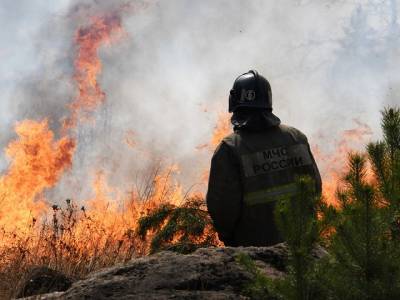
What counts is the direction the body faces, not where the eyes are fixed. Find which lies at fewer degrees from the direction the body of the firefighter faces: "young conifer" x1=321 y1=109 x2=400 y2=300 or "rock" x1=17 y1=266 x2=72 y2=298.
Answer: the rock

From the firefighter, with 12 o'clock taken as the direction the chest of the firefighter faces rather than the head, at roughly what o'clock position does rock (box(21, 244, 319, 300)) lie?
The rock is roughly at 8 o'clock from the firefighter.

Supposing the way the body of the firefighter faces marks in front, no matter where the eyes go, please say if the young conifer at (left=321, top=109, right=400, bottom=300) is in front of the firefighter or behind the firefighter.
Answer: behind

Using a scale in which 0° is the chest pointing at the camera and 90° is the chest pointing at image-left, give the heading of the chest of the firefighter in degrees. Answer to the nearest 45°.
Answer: approximately 135°

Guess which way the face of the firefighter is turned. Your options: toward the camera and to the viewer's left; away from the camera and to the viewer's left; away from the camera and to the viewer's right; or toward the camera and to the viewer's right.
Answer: away from the camera and to the viewer's left
